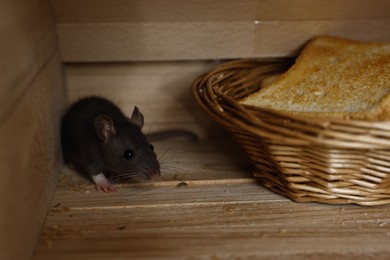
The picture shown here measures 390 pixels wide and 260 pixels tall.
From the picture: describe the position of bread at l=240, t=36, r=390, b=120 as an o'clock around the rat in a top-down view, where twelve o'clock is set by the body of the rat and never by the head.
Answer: The bread is roughly at 11 o'clock from the rat.

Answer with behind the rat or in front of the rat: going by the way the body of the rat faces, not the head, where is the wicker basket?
in front
